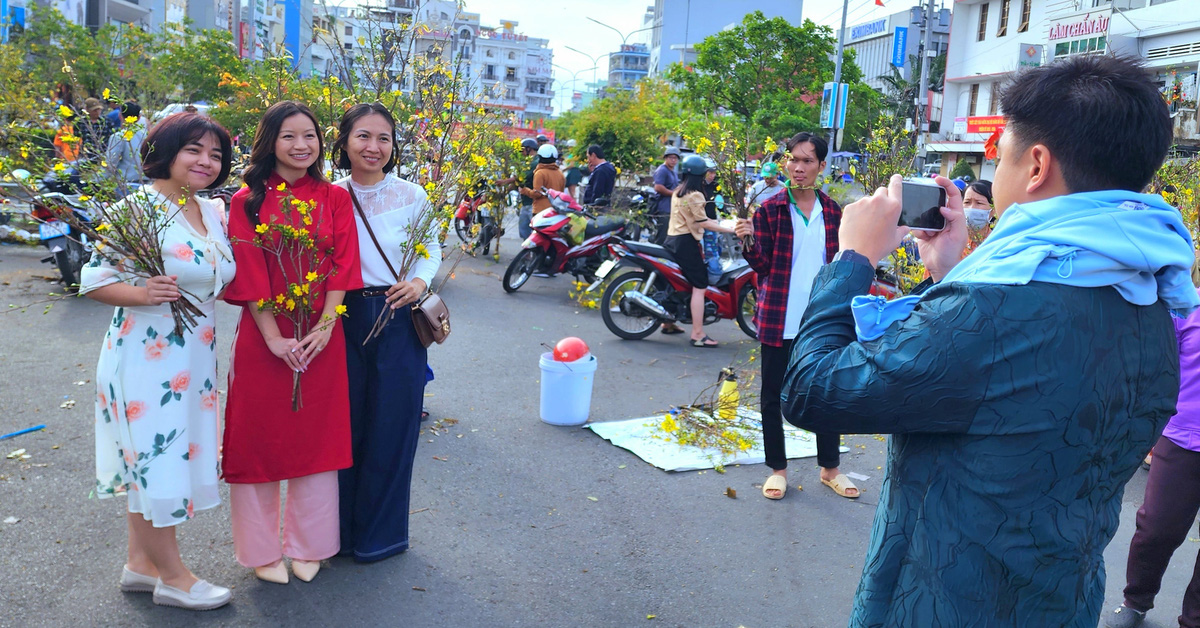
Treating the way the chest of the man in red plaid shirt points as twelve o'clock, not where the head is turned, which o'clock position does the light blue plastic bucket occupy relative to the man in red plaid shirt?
The light blue plastic bucket is roughly at 4 o'clock from the man in red plaid shirt.

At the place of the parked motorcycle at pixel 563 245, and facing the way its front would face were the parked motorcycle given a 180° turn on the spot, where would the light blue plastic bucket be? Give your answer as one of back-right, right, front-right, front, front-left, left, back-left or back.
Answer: back-right

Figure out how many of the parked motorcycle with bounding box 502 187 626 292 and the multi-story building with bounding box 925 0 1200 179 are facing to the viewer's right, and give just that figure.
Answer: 0

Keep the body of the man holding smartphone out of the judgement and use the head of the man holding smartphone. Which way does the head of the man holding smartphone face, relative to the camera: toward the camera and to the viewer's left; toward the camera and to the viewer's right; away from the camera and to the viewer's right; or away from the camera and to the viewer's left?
away from the camera and to the viewer's left

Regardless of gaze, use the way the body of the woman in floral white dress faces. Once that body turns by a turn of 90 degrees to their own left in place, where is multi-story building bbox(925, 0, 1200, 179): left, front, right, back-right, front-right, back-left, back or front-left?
front

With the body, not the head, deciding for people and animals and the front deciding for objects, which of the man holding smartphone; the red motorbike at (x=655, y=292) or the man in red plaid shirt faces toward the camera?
the man in red plaid shirt

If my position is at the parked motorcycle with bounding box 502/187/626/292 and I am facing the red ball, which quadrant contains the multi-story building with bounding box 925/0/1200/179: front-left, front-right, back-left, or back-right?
back-left

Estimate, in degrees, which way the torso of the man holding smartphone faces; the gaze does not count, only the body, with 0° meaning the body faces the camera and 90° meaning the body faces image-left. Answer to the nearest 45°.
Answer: approximately 135°
